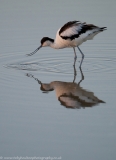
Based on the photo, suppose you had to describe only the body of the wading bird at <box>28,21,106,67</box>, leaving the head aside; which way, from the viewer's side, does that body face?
to the viewer's left
